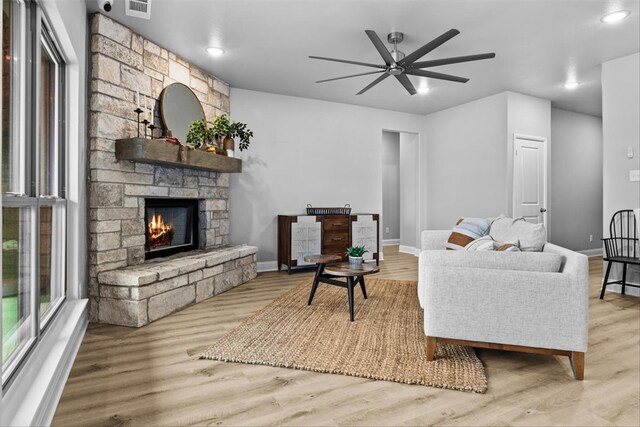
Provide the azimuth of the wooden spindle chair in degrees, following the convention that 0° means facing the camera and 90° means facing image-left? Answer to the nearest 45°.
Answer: approximately 45°

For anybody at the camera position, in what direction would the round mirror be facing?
facing the viewer and to the right of the viewer

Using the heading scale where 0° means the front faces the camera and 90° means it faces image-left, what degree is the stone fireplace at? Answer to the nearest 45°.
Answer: approximately 315°

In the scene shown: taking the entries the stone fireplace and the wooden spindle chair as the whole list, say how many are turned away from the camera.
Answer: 0

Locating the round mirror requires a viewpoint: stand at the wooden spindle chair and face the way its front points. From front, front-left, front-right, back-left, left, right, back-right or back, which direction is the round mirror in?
front

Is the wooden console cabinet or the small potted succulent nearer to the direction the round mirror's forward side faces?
the small potted succulent

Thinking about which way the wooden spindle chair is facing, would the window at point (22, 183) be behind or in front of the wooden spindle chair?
in front

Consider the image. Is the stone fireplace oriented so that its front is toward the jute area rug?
yes

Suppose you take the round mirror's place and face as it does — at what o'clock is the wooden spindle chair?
The wooden spindle chair is roughly at 11 o'clock from the round mirror.

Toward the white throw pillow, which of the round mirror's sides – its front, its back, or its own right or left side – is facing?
front

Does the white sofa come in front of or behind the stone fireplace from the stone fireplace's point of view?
in front

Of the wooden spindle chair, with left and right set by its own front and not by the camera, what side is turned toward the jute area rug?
front

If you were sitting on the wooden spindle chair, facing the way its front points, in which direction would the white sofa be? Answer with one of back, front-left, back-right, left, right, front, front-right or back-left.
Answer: front-left

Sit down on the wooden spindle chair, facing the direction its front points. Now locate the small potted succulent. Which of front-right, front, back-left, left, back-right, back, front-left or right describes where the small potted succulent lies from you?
front

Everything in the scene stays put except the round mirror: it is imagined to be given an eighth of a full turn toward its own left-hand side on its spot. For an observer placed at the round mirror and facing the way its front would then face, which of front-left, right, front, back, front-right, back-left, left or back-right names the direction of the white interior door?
front

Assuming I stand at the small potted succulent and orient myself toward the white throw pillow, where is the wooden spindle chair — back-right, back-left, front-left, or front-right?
front-left

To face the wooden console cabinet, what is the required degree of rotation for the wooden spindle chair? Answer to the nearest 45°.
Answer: approximately 45° to its right

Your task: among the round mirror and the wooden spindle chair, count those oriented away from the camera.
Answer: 0

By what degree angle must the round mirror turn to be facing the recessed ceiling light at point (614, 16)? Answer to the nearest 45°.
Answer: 0° — it already faces it
